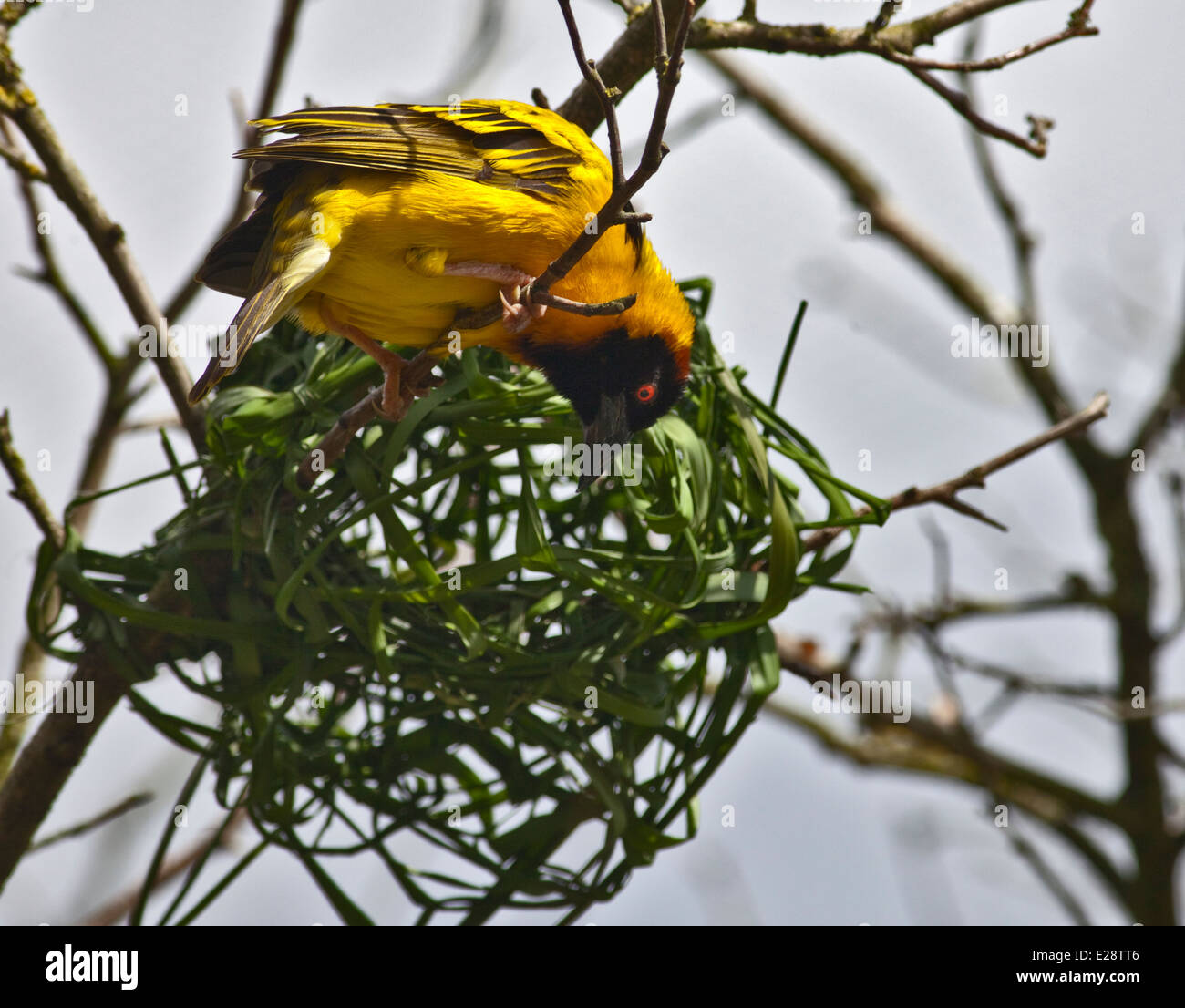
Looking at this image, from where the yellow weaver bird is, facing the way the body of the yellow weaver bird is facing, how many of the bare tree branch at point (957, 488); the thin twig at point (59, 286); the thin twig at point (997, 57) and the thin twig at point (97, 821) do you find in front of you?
2

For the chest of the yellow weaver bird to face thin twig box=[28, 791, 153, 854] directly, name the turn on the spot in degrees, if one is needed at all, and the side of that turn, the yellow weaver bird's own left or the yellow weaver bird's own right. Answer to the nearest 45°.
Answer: approximately 135° to the yellow weaver bird's own left

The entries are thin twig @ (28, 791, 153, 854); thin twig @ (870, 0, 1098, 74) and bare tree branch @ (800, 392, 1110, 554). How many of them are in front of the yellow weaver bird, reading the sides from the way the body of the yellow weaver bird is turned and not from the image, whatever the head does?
2

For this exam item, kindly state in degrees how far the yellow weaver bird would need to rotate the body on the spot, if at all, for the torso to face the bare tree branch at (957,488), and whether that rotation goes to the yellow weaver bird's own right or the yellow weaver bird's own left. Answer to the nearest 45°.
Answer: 0° — it already faces it

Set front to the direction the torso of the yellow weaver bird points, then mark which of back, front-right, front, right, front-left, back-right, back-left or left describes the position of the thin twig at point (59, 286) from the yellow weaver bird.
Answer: back-left

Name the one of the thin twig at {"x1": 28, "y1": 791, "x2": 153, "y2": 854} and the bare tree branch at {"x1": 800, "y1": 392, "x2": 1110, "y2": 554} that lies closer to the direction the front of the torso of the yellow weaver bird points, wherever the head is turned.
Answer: the bare tree branch

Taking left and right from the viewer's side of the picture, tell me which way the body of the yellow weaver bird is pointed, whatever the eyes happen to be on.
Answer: facing to the right of the viewer
